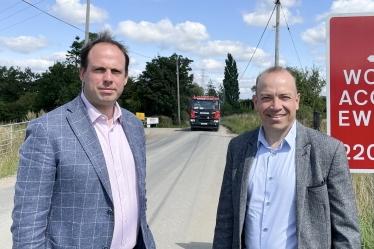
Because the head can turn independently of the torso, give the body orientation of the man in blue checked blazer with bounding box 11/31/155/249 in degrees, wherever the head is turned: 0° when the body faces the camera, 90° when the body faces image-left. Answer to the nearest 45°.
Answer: approximately 315°

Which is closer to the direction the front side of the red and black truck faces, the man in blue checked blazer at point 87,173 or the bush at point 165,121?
the man in blue checked blazer

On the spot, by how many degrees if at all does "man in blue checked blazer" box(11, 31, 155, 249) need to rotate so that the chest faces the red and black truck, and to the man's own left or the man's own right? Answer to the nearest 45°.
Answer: approximately 135° to the man's own left

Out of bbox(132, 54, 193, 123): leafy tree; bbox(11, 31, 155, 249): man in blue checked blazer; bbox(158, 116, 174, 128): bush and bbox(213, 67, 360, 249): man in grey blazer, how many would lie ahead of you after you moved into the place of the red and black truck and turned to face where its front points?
2

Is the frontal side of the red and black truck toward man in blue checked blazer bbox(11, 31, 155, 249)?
yes

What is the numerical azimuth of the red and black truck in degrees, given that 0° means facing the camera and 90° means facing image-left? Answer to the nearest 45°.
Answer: approximately 0°

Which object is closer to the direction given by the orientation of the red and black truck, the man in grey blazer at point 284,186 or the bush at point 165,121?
the man in grey blazer
